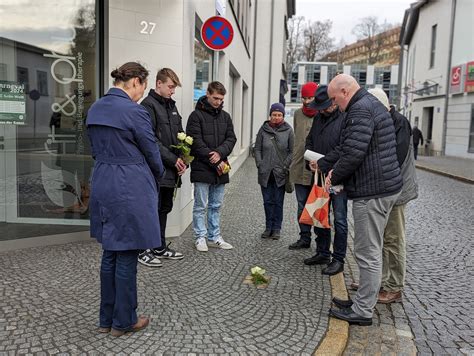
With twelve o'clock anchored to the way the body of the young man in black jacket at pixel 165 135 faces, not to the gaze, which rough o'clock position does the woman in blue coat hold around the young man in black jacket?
The woman in blue coat is roughly at 2 o'clock from the young man in black jacket.

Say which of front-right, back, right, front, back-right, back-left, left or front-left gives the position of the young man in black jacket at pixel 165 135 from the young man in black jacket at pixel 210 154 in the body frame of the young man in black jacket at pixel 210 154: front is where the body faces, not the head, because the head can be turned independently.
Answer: right

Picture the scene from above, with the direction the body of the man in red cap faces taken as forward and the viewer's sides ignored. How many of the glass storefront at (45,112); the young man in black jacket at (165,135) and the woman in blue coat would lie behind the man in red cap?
0

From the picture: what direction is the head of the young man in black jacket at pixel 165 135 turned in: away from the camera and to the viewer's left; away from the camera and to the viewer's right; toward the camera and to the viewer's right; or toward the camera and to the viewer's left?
toward the camera and to the viewer's right

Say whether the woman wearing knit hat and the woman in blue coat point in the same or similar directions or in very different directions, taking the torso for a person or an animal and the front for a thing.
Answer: very different directions

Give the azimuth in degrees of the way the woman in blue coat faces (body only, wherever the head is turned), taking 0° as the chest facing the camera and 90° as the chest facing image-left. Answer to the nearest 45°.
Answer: approximately 225°

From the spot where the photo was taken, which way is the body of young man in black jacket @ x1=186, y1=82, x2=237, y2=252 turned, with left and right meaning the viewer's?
facing the viewer and to the right of the viewer

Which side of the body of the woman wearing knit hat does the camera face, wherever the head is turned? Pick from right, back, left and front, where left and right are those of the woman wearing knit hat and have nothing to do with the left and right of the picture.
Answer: front

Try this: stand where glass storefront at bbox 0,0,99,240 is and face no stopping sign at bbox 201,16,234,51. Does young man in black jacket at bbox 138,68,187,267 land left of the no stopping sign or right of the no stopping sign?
right

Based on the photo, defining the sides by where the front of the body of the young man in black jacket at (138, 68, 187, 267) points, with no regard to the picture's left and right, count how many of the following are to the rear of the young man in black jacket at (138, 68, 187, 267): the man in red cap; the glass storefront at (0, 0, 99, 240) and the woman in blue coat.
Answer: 1

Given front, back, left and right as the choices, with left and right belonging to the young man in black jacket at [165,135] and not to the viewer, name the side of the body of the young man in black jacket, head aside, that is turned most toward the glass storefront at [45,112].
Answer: back

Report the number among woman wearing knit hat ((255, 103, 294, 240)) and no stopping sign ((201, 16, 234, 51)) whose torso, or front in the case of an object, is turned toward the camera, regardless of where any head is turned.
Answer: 2

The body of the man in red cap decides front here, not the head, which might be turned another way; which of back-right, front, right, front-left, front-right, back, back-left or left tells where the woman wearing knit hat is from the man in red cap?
right

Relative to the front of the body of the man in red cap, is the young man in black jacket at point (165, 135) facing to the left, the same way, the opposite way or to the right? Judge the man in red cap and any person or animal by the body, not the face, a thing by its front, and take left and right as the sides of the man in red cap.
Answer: to the left

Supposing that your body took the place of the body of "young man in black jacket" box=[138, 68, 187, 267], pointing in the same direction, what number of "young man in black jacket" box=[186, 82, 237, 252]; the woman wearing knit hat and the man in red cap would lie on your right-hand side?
0

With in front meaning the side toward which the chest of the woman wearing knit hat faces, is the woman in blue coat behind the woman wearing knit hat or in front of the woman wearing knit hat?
in front

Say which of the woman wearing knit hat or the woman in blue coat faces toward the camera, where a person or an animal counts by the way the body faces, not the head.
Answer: the woman wearing knit hat

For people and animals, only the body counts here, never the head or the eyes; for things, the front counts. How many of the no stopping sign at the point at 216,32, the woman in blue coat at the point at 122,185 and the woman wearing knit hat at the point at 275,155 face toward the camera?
2

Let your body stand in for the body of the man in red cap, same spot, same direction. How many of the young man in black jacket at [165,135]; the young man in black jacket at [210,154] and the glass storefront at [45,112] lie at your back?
0

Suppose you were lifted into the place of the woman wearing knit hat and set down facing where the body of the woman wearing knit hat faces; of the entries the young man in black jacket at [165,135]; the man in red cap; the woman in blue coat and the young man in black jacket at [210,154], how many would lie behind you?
0
